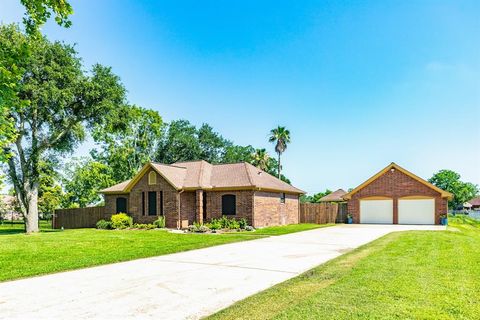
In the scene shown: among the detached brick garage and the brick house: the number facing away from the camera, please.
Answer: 0

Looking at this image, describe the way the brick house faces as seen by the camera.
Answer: facing the viewer and to the left of the viewer

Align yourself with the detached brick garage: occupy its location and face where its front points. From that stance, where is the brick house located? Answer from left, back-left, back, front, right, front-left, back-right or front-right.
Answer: front-right

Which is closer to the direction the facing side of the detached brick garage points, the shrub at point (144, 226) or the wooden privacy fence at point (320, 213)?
the shrub

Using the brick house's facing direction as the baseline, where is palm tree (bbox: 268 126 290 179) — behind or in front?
behind

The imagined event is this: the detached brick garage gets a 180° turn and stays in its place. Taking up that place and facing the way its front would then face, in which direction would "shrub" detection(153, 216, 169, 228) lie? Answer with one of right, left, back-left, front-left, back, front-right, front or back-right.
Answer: back-left

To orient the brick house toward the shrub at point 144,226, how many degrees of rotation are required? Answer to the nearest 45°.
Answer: approximately 45° to its right

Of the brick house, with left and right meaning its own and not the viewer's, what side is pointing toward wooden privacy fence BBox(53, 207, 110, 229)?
right

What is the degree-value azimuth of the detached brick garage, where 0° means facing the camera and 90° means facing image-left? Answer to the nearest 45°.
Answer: approximately 0°

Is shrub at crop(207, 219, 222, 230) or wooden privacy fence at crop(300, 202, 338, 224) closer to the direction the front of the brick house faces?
the shrub
